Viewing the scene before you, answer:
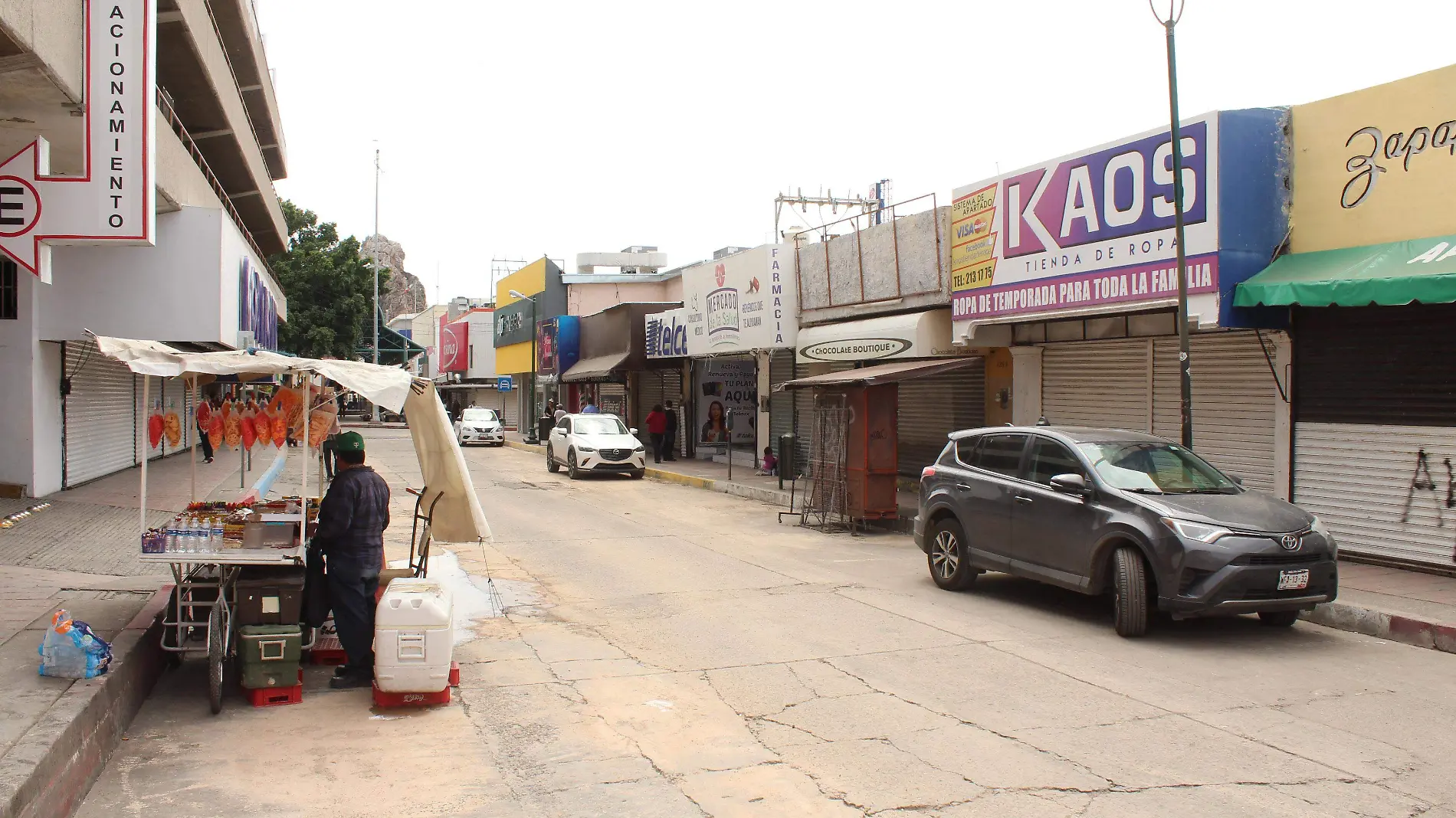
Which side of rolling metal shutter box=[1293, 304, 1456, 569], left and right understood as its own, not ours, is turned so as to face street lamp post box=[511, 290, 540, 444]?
right

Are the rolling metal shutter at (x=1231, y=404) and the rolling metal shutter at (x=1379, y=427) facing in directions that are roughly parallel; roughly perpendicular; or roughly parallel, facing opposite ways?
roughly parallel

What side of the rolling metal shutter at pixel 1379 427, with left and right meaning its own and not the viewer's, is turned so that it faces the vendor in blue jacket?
front

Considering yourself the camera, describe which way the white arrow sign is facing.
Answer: facing the viewer

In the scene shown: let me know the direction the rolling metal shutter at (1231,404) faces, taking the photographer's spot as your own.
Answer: facing the viewer and to the left of the viewer

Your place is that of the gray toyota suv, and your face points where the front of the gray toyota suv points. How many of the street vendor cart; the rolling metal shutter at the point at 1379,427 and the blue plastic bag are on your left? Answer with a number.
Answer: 1

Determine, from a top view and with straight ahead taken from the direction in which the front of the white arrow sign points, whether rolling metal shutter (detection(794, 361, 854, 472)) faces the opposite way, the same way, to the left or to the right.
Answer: to the right

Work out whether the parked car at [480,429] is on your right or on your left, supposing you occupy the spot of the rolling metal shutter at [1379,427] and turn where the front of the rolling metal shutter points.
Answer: on your right

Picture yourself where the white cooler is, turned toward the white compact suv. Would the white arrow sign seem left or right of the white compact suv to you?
left

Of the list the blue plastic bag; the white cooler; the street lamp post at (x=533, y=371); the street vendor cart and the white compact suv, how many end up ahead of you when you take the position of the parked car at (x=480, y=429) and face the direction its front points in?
4

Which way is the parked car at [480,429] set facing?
toward the camera

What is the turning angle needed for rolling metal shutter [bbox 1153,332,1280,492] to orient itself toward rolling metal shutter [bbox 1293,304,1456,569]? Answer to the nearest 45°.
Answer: approximately 90° to its left

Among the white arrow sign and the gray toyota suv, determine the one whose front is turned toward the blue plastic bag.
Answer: the white arrow sign

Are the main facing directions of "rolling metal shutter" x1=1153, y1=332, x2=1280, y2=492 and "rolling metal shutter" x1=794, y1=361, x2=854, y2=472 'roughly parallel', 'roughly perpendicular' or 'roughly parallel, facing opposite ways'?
roughly parallel

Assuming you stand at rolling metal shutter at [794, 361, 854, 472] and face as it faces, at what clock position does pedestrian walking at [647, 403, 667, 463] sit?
The pedestrian walking is roughly at 3 o'clock from the rolling metal shutter.

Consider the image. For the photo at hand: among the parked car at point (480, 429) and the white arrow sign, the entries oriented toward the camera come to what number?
2

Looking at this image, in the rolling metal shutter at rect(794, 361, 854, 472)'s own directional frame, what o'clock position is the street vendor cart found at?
The street vendor cart is roughly at 11 o'clock from the rolling metal shutter.

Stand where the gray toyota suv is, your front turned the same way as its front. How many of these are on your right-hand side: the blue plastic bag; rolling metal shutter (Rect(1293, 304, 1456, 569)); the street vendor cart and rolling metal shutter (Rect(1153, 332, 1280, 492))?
2

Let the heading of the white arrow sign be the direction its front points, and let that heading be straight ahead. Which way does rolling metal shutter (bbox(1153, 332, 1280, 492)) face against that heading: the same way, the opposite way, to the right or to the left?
to the right

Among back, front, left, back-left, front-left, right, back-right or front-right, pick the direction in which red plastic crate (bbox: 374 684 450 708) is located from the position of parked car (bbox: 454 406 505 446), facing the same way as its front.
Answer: front

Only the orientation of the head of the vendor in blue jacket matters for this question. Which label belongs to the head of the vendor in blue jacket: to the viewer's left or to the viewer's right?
to the viewer's left

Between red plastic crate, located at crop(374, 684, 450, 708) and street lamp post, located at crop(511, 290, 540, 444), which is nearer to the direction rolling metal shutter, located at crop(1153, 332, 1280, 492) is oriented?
the red plastic crate

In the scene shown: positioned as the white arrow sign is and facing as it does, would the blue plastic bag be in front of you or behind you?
in front
